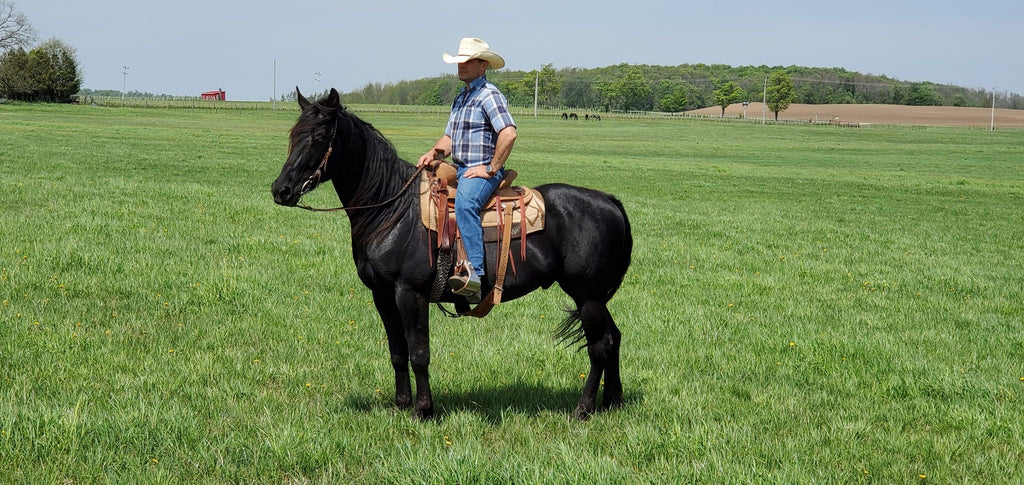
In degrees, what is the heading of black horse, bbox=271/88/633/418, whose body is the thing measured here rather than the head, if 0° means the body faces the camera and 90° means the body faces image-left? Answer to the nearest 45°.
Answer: approximately 90°
